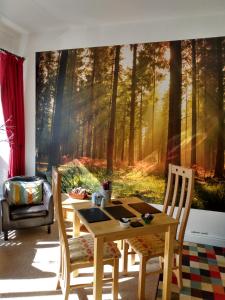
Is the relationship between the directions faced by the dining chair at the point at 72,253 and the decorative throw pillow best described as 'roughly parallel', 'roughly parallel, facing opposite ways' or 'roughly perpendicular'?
roughly perpendicular

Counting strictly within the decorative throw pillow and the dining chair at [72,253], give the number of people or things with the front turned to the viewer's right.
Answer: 1

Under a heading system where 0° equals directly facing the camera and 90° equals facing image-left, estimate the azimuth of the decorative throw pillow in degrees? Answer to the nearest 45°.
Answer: approximately 0°

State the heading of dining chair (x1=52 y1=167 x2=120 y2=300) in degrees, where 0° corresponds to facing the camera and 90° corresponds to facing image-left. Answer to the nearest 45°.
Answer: approximately 270°

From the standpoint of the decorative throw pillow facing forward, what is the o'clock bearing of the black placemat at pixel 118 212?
The black placemat is roughly at 11 o'clock from the decorative throw pillow.

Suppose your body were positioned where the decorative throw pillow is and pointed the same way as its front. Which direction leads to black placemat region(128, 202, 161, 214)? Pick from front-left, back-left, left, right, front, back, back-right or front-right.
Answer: front-left

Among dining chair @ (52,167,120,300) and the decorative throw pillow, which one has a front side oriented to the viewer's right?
the dining chair

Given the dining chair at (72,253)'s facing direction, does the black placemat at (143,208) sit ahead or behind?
ahead
